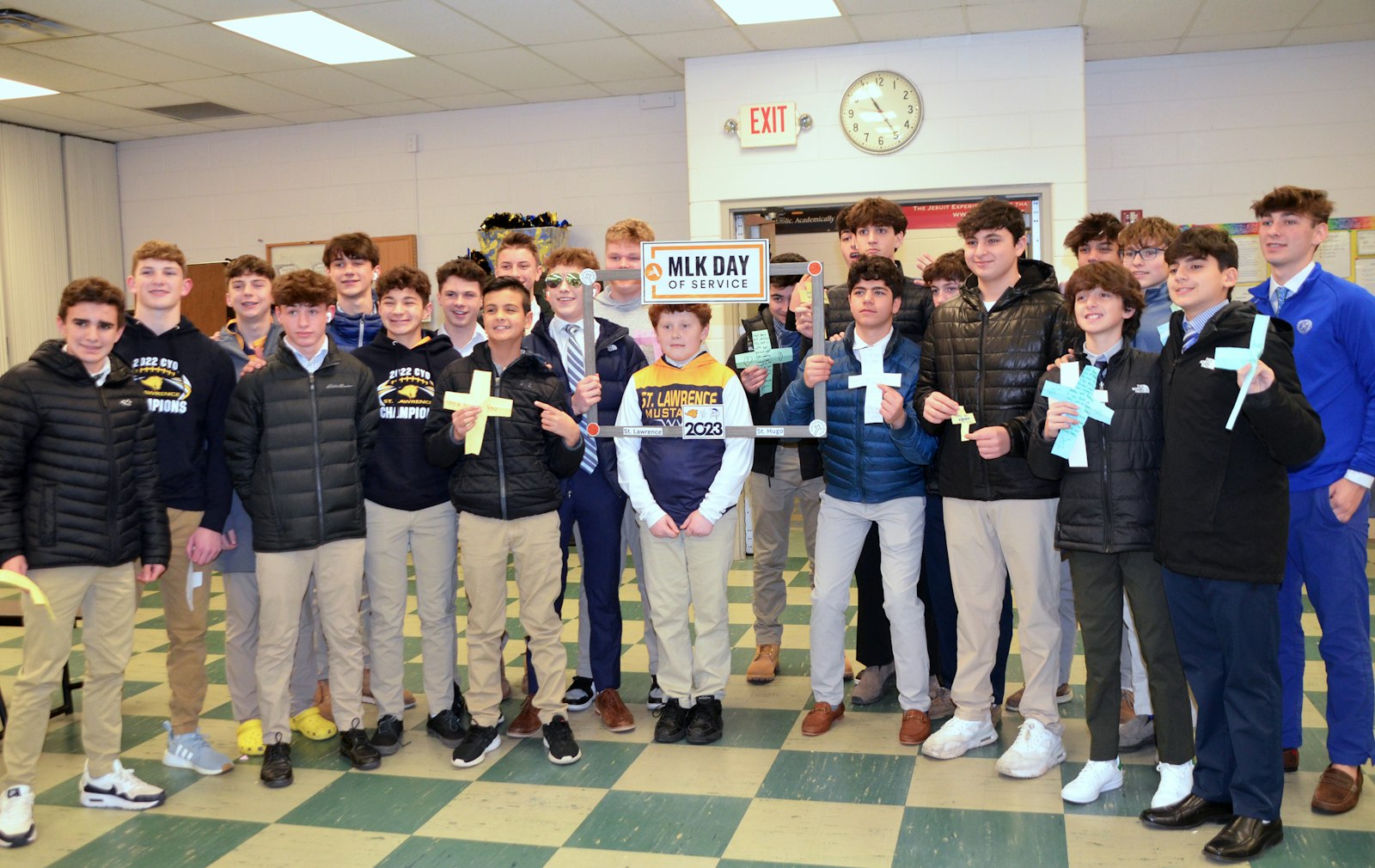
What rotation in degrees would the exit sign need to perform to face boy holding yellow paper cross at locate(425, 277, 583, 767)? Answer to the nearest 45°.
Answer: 0° — it already faces them

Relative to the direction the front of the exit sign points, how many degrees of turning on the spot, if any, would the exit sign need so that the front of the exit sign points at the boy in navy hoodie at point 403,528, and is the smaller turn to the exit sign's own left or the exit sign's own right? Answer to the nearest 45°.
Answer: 0° — it already faces them

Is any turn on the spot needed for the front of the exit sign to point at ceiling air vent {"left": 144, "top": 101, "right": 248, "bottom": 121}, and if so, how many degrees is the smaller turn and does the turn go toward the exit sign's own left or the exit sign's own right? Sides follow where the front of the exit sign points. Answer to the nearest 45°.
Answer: approximately 90° to the exit sign's own right
